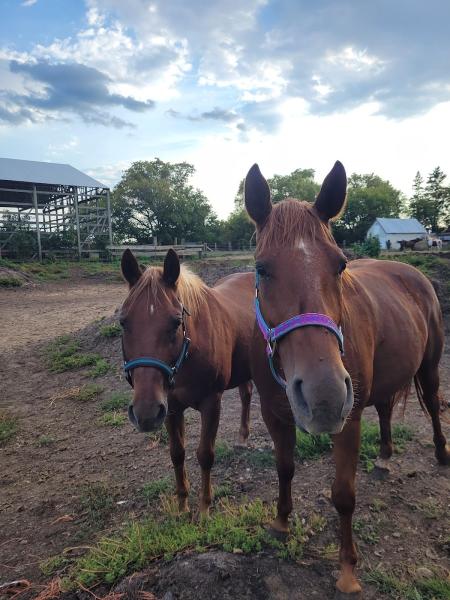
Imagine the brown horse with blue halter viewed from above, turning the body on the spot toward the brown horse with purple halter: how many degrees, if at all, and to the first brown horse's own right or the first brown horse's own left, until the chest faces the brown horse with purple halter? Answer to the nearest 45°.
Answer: approximately 90° to the first brown horse's own left

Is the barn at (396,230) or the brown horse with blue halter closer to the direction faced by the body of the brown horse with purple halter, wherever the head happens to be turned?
the brown horse with blue halter

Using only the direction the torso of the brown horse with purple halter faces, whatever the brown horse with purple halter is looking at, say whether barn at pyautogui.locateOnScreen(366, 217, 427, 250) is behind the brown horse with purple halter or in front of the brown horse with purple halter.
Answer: behind

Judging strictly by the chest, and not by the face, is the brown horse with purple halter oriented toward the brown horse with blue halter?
no

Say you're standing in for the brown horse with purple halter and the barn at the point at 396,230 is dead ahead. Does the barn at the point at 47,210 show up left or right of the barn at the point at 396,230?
left

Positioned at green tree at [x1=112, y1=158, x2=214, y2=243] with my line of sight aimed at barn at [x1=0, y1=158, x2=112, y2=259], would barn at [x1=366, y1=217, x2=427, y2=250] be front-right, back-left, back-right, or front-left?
back-left

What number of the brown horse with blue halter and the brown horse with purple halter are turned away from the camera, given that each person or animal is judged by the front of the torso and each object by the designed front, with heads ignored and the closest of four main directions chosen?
0

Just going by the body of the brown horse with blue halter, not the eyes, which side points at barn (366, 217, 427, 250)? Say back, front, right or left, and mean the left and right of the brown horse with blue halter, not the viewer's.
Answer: back

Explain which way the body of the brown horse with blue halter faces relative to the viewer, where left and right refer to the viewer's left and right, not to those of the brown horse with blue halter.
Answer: facing the viewer and to the left of the viewer

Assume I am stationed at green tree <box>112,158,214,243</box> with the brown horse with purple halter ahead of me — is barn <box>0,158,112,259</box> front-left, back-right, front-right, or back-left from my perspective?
front-right

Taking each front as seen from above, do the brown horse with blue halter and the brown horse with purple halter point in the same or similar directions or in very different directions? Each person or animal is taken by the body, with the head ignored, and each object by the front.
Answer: same or similar directions

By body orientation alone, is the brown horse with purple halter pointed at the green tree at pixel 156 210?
no

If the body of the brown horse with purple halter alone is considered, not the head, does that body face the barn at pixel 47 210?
no
